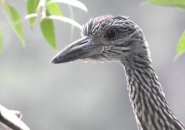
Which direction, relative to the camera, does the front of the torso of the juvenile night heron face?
to the viewer's left

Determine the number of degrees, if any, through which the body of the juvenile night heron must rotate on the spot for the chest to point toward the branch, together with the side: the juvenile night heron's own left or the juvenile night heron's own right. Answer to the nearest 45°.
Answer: approximately 45° to the juvenile night heron's own left
